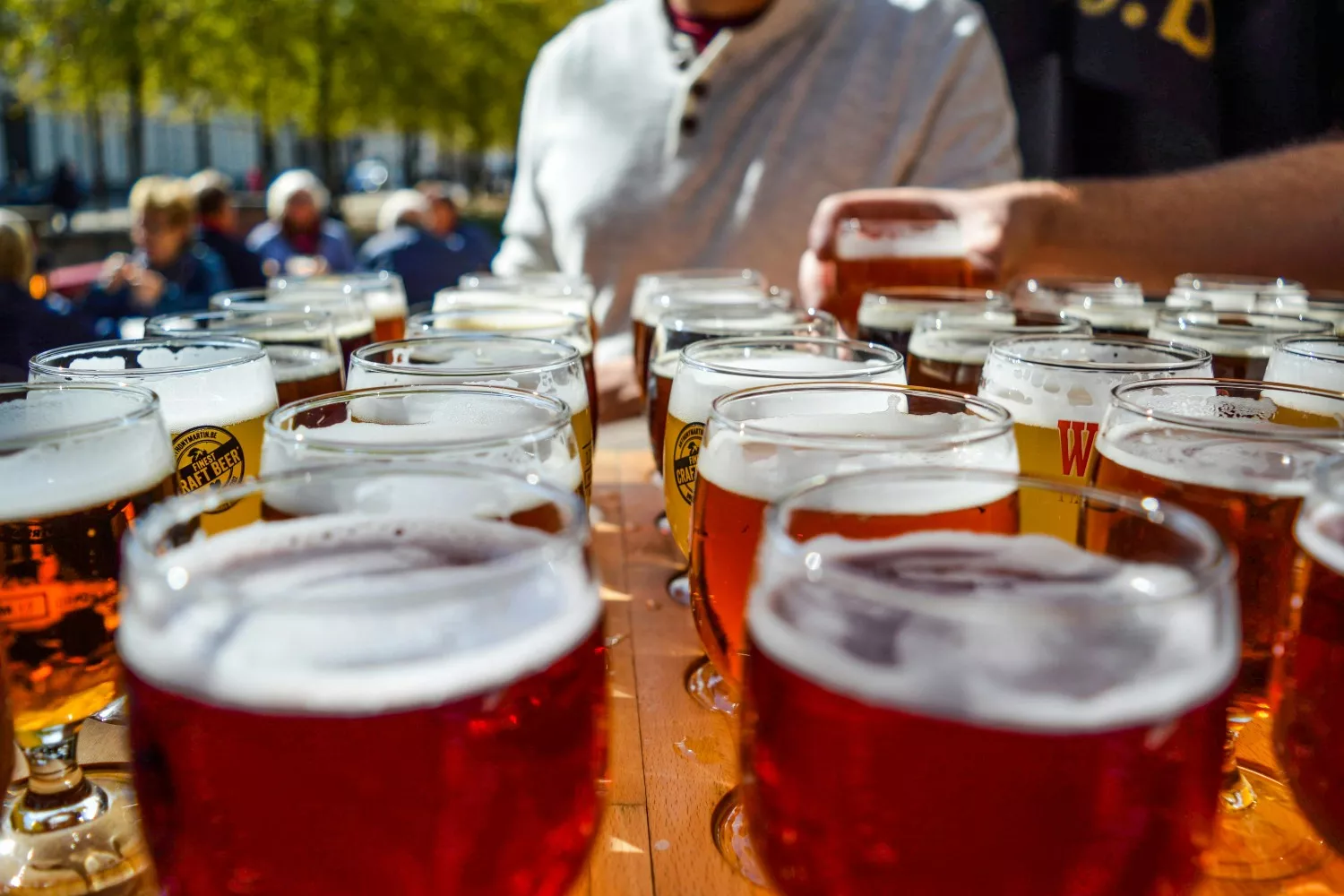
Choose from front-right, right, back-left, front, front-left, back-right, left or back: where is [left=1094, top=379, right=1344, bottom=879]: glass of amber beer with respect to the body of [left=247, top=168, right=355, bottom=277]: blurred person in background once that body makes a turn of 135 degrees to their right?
back-left

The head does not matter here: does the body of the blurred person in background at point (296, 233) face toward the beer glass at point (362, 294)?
yes

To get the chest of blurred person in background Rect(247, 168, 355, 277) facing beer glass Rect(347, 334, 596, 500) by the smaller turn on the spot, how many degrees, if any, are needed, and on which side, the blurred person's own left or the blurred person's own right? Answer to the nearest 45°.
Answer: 0° — they already face it

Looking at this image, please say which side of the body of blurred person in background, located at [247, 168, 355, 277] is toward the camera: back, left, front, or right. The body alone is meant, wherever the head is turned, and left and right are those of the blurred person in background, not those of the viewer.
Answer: front

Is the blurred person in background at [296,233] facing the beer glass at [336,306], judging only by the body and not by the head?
yes

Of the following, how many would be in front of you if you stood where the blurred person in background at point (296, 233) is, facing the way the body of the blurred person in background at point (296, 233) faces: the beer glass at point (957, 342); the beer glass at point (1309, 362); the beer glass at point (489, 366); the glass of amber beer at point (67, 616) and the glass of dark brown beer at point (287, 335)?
5

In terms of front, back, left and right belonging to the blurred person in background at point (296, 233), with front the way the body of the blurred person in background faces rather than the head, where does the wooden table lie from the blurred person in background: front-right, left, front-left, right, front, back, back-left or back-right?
front

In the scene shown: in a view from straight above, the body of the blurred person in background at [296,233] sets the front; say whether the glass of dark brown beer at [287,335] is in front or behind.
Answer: in front

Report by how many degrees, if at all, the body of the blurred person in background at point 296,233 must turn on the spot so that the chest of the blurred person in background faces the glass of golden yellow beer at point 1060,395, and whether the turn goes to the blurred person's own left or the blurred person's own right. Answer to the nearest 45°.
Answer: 0° — they already face it

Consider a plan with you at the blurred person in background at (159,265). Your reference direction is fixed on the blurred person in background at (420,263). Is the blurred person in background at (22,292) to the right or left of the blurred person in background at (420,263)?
right
